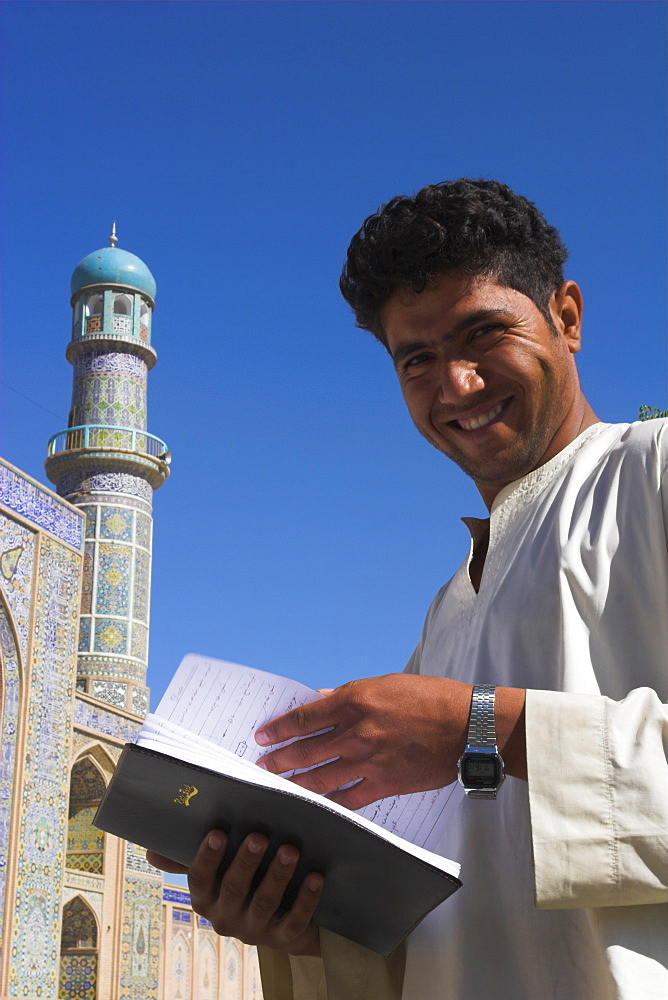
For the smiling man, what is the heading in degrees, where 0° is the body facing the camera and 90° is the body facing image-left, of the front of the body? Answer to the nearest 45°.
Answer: approximately 45°

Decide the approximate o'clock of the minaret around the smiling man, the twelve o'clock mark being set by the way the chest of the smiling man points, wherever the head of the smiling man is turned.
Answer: The minaret is roughly at 4 o'clock from the smiling man.

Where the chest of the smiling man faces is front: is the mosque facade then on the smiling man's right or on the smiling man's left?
on the smiling man's right
